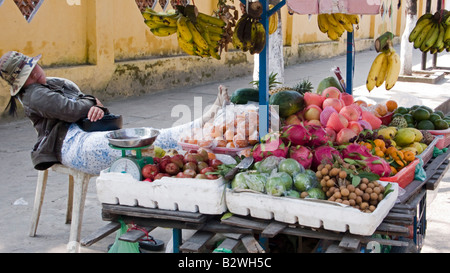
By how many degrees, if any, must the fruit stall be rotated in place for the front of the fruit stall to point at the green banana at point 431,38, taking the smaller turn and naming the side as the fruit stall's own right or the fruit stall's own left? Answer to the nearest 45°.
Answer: approximately 135° to the fruit stall's own left

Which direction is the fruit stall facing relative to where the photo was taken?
toward the camera

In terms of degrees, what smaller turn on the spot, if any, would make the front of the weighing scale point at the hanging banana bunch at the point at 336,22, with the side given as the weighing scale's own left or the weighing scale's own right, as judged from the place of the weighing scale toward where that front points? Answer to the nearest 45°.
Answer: approximately 180°

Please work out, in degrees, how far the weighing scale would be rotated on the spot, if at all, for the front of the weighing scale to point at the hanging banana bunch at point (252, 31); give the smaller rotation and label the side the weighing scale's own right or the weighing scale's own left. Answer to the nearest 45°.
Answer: approximately 180°

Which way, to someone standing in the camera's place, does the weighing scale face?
facing the viewer and to the left of the viewer

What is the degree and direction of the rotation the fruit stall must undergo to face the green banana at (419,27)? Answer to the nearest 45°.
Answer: approximately 135° to its left

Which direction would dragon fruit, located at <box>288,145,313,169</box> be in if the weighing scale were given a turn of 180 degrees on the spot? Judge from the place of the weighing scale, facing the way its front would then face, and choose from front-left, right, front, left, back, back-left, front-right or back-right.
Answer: front-right

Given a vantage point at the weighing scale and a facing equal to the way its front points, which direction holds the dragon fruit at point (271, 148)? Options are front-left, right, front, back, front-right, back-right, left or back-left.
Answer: back-left
